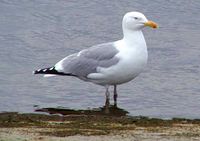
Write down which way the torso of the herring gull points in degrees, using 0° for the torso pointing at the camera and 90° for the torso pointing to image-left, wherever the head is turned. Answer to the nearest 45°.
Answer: approximately 270°
